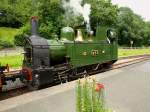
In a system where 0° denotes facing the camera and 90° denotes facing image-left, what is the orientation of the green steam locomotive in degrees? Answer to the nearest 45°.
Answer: approximately 45°
